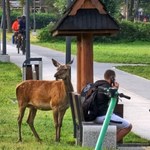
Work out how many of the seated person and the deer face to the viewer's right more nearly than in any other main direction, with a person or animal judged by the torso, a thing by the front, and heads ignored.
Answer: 2

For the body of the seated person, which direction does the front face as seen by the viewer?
to the viewer's right

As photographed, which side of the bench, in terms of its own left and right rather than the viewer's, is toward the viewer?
right

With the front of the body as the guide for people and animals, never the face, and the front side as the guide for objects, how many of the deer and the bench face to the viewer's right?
2

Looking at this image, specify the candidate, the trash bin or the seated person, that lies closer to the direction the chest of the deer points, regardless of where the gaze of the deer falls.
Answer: the seated person

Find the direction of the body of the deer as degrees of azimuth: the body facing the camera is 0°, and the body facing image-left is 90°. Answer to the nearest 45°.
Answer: approximately 270°
